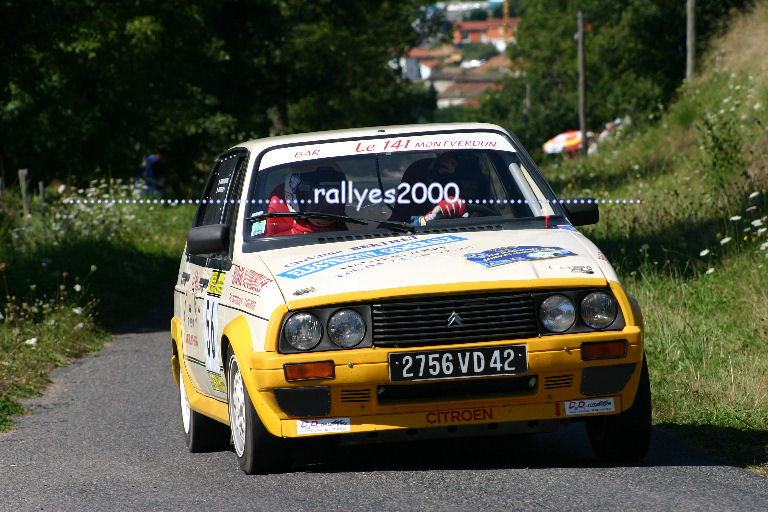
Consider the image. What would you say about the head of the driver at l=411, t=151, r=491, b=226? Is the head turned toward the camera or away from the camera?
toward the camera

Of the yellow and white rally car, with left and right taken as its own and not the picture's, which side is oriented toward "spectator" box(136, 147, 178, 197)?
back

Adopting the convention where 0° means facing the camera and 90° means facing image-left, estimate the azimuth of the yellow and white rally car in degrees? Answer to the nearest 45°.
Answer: approximately 0°
